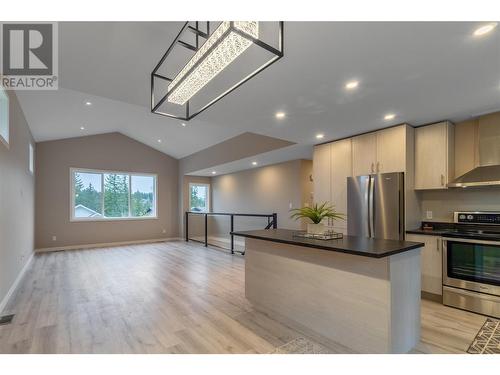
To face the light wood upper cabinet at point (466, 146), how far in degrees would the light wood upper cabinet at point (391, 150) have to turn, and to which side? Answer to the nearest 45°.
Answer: approximately 135° to its left

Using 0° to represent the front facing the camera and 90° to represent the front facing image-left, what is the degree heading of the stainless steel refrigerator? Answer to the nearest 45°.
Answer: approximately 45°

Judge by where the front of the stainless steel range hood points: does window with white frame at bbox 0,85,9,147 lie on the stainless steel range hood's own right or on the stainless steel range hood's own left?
on the stainless steel range hood's own right
